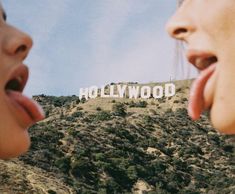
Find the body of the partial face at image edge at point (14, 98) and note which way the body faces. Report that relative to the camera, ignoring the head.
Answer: to the viewer's right

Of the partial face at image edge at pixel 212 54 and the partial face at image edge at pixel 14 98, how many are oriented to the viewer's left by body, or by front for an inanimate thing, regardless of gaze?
1

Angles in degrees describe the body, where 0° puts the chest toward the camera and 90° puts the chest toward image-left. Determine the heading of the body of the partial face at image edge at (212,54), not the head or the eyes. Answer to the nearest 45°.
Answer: approximately 90°

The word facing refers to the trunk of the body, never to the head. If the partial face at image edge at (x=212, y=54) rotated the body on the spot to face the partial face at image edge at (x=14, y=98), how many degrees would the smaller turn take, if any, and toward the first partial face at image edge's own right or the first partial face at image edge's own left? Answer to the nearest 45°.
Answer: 0° — they already face them

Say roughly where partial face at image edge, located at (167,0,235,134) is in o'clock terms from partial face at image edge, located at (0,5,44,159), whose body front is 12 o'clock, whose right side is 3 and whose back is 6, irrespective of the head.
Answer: partial face at image edge, located at (167,0,235,134) is roughly at 1 o'clock from partial face at image edge, located at (0,5,44,159).
